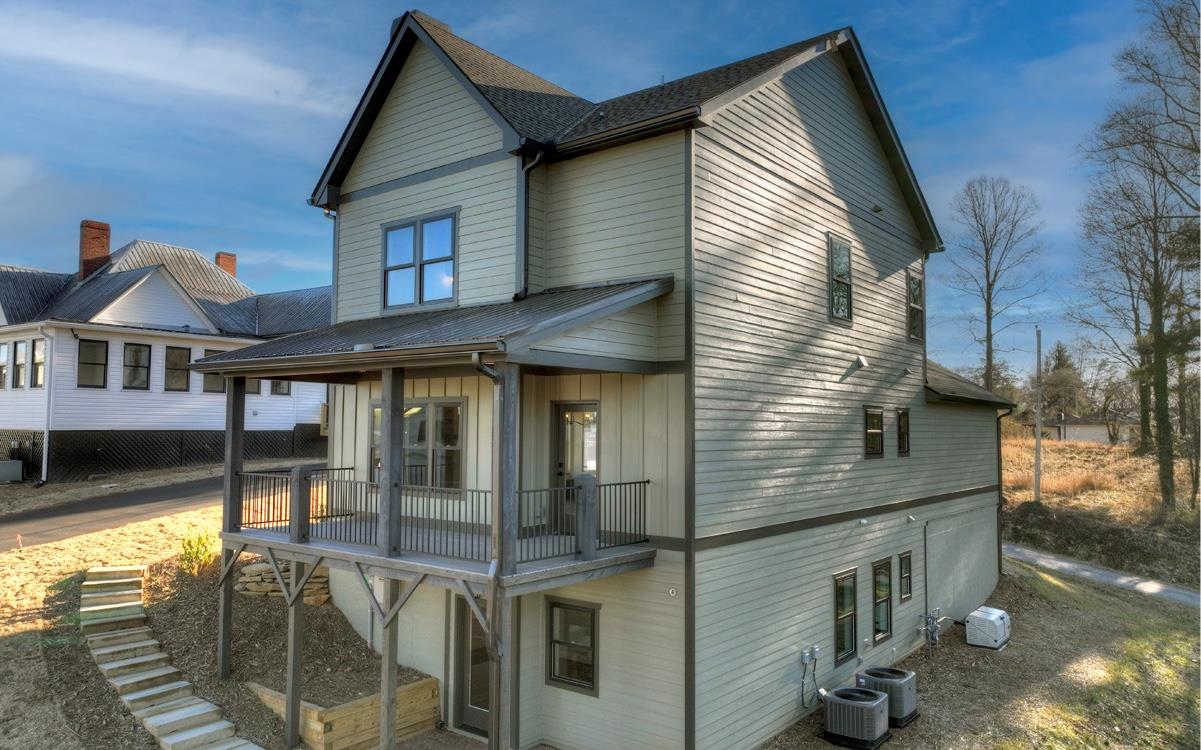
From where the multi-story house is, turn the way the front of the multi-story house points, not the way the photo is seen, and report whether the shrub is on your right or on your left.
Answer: on your right

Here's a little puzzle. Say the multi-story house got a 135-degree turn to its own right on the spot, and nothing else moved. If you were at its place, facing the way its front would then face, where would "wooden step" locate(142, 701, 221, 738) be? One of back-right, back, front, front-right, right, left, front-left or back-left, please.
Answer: left

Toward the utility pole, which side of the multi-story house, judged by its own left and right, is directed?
back

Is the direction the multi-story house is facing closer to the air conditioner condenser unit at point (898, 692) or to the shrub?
the shrub

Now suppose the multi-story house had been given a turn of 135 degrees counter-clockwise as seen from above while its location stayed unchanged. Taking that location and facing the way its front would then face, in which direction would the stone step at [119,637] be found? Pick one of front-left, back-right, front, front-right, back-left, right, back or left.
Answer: back

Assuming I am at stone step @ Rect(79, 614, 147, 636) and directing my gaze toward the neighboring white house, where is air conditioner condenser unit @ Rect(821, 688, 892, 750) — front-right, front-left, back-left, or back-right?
back-right

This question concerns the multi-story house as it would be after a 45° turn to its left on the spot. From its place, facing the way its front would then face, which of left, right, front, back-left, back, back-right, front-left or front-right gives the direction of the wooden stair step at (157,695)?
right

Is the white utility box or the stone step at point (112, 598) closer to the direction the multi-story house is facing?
the stone step

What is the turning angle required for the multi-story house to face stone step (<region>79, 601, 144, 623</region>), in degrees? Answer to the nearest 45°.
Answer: approximately 45° to its right

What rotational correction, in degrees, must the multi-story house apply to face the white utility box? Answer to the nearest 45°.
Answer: approximately 180°

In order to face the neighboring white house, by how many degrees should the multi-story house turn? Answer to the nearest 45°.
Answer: approximately 90° to its right

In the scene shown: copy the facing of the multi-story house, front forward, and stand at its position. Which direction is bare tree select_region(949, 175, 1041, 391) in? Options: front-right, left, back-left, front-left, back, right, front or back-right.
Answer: back

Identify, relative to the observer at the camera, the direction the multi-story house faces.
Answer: facing the viewer and to the left of the viewer

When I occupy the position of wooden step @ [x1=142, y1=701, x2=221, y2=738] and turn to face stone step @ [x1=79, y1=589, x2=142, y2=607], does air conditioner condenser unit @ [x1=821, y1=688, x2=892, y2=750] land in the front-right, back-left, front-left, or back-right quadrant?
back-right
